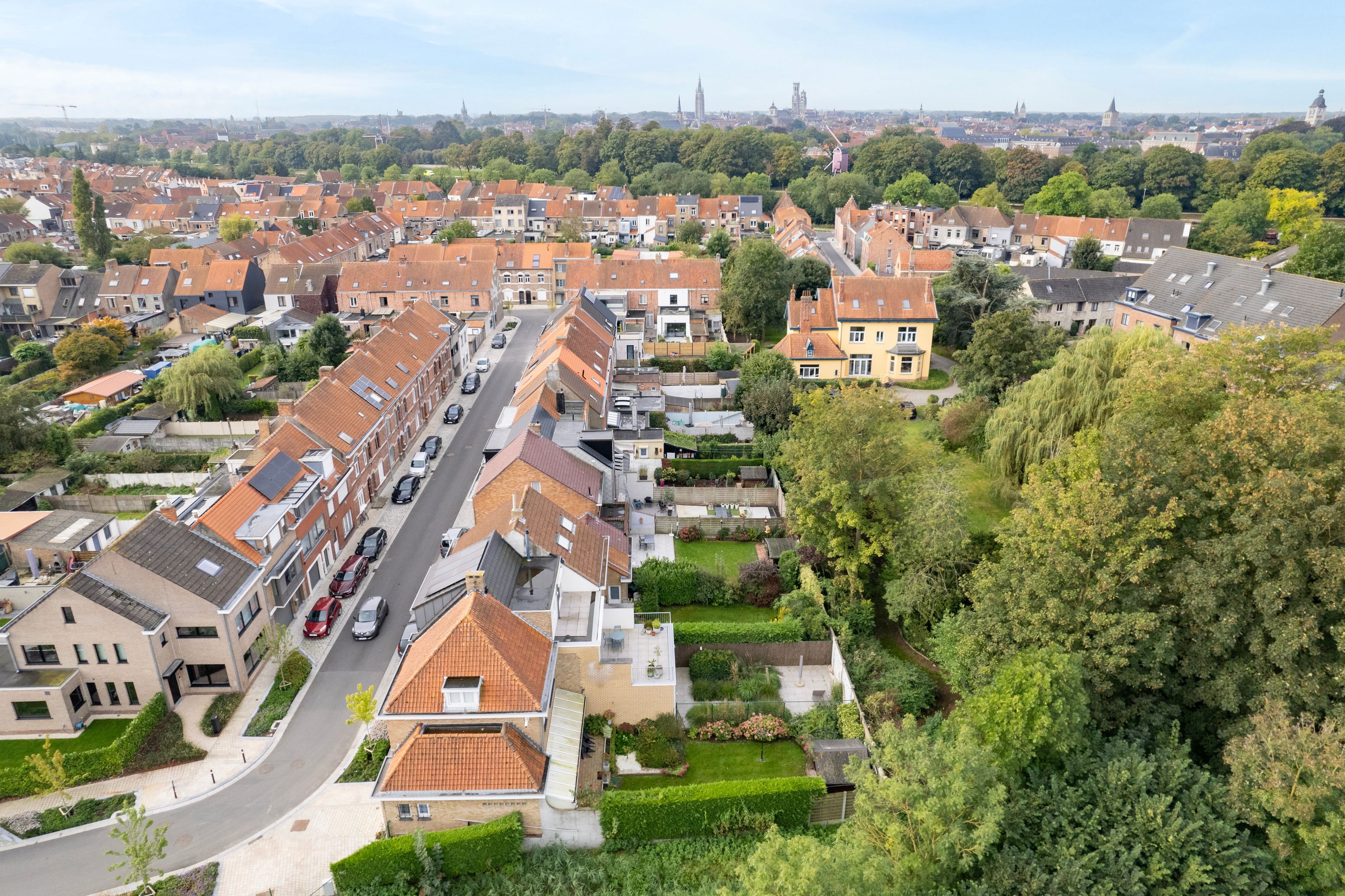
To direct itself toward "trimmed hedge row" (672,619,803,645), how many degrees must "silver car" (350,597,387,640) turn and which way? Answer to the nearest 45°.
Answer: approximately 90° to its left

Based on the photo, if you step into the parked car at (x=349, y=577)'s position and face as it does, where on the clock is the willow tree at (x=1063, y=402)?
The willow tree is roughly at 8 o'clock from the parked car.

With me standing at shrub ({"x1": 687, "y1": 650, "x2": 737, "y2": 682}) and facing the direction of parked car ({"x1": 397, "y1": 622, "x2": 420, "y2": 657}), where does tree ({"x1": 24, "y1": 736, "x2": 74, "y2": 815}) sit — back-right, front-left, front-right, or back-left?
front-left

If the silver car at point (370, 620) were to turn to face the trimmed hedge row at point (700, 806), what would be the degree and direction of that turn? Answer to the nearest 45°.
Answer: approximately 90° to its left

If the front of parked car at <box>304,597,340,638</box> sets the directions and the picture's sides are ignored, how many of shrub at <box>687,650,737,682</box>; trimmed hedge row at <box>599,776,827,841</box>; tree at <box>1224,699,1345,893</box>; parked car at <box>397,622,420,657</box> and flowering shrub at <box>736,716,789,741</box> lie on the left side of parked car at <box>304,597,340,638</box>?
5

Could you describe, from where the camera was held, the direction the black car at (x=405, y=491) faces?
facing the viewer and to the left of the viewer

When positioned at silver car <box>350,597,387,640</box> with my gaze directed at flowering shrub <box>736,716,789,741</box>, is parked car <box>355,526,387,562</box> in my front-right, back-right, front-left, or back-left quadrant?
back-left

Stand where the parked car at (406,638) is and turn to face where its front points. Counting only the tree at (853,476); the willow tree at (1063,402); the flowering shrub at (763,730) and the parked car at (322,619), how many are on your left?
1

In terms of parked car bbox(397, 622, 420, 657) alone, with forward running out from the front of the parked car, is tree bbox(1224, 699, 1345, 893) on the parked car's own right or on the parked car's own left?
on the parked car's own right

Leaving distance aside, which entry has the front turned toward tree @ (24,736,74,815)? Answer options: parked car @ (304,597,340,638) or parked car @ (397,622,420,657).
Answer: parked car @ (304,597,340,638)

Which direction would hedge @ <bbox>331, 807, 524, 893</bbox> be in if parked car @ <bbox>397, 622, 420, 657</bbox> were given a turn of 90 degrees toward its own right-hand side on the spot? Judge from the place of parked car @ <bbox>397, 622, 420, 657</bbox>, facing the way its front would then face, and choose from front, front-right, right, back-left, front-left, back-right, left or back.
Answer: front-right

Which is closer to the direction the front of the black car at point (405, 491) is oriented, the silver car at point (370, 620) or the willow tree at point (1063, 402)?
the silver car

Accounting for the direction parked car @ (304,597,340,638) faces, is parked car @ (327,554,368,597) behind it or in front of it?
behind

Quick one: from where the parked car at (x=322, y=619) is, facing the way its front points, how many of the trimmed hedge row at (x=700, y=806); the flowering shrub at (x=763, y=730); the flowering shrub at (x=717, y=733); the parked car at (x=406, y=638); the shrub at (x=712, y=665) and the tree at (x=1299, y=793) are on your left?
6

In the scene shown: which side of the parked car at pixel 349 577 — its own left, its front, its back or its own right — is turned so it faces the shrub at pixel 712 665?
left

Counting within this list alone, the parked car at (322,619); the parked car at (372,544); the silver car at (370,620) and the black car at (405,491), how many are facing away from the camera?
0

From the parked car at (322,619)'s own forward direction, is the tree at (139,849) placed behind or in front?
in front

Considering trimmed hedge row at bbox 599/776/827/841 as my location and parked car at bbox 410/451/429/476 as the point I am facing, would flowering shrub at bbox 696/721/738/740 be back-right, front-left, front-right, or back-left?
front-right

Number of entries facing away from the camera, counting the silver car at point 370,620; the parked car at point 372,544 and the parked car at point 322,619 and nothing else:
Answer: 0

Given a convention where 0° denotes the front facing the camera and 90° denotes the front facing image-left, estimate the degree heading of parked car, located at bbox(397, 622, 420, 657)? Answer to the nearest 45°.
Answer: approximately 225°

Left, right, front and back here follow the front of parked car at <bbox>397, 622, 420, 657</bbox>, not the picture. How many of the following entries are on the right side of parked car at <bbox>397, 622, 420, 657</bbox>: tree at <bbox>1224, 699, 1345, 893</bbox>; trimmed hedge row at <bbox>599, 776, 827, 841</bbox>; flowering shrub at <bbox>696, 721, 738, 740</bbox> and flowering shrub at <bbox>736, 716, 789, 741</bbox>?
4

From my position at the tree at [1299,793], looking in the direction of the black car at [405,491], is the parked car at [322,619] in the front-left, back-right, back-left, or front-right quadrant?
front-left
